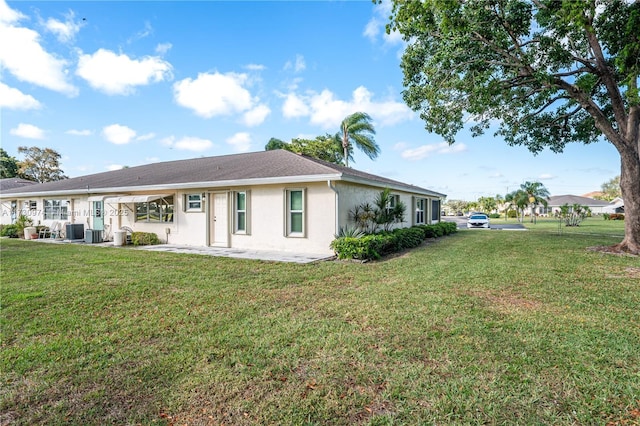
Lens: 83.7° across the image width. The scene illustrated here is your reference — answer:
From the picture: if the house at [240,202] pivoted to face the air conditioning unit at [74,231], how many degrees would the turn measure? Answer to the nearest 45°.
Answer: approximately 90° to its right

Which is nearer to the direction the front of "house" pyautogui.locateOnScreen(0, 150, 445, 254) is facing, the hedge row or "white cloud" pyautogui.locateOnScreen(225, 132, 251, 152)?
the hedge row

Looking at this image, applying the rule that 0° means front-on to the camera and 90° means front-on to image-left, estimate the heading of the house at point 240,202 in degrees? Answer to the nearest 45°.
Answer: approximately 45°

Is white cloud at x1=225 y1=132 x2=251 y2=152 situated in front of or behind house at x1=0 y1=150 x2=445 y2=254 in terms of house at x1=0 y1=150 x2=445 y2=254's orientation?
behind

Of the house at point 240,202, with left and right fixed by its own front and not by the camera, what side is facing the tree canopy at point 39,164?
right

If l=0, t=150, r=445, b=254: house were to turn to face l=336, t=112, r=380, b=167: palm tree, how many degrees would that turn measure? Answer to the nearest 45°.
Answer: approximately 180°

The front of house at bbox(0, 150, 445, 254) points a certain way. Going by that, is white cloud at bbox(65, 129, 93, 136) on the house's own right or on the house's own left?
on the house's own right

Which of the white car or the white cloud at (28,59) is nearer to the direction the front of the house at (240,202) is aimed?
the white cloud

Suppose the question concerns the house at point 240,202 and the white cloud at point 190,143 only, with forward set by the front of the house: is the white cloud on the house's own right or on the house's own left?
on the house's own right

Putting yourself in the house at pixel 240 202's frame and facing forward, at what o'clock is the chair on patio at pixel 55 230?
The chair on patio is roughly at 3 o'clock from the house.

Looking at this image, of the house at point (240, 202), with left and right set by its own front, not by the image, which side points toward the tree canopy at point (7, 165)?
right

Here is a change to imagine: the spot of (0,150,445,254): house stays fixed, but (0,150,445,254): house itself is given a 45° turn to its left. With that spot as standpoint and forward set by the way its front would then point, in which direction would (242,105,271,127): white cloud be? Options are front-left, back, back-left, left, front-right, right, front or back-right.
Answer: back
